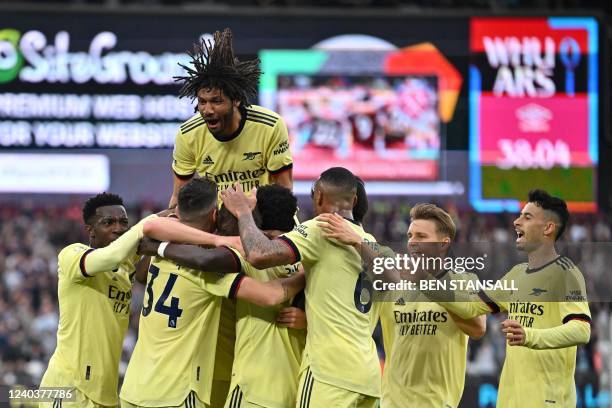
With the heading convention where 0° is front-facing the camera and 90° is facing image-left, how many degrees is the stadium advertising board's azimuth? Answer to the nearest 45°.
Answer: approximately 0°

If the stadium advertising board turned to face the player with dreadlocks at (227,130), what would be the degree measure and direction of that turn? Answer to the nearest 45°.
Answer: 0° — it already faces them
